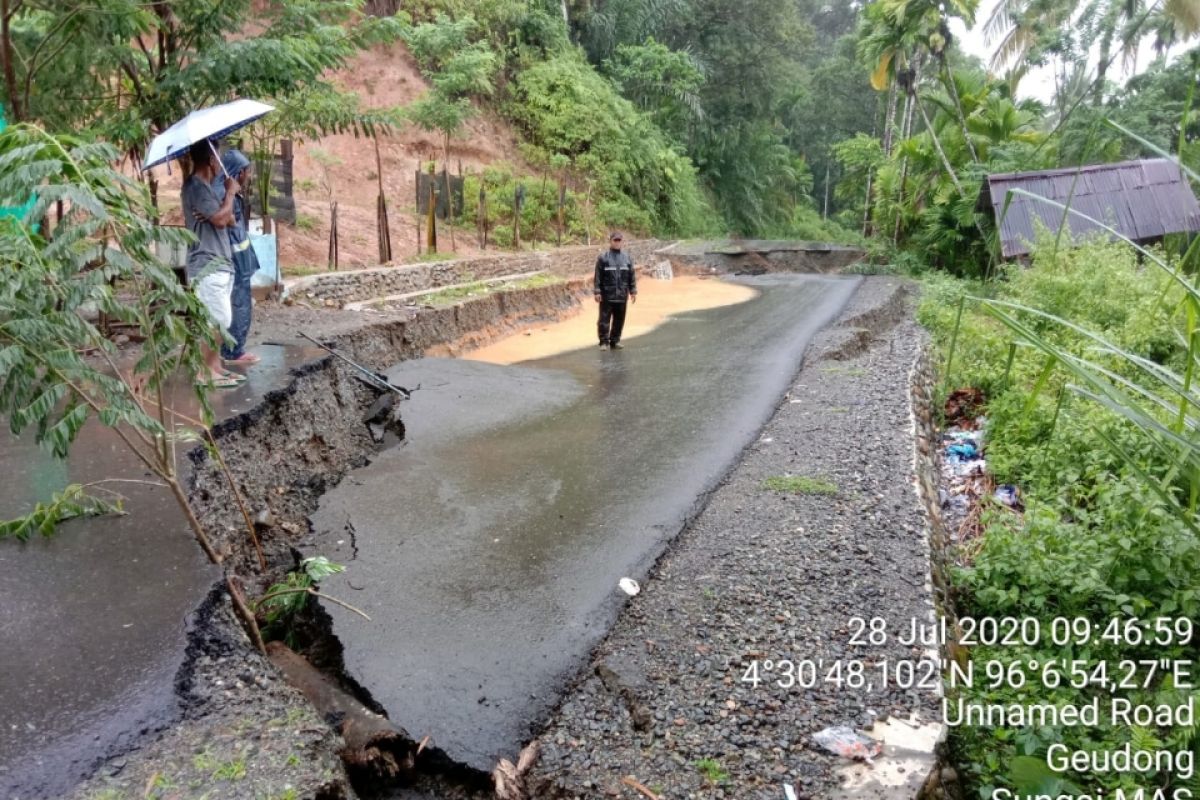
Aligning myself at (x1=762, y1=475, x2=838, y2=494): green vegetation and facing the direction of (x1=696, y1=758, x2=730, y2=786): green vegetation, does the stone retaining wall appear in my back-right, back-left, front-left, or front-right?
back-right

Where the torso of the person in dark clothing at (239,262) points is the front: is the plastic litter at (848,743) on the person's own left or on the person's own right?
on the person's own right

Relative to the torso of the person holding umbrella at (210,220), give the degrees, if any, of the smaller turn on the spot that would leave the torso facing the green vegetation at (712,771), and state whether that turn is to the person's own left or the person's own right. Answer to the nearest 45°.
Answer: approximately 90° to the person's own right

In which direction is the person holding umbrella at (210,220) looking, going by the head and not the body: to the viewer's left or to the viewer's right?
to the viewer's right

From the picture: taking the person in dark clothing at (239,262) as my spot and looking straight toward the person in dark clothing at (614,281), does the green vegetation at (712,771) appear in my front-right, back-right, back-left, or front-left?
back-right

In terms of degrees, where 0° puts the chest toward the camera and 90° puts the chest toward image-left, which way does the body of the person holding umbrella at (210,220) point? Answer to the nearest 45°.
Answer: approximately 270°

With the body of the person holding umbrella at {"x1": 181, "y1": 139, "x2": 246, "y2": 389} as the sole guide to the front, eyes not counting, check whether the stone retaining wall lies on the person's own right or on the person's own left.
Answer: on the person's own left

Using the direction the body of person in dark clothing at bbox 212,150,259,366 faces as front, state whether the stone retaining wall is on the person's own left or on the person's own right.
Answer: on the person's own left

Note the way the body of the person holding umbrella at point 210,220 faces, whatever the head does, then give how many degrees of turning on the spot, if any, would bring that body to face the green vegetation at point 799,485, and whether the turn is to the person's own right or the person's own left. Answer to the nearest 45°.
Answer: approximately 45° to the person's own right

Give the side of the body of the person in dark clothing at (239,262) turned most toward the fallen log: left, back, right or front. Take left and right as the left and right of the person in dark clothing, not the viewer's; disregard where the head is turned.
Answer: right

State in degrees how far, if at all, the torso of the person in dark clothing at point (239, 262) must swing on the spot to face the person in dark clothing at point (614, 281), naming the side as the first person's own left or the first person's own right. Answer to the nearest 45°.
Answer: approximately 45° to the first person's own left

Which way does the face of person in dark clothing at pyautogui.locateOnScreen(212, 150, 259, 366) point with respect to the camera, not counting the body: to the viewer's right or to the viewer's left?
to the viewer's right

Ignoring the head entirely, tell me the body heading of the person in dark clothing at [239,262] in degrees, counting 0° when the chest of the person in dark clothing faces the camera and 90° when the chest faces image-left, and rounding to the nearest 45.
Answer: approximately 270°
